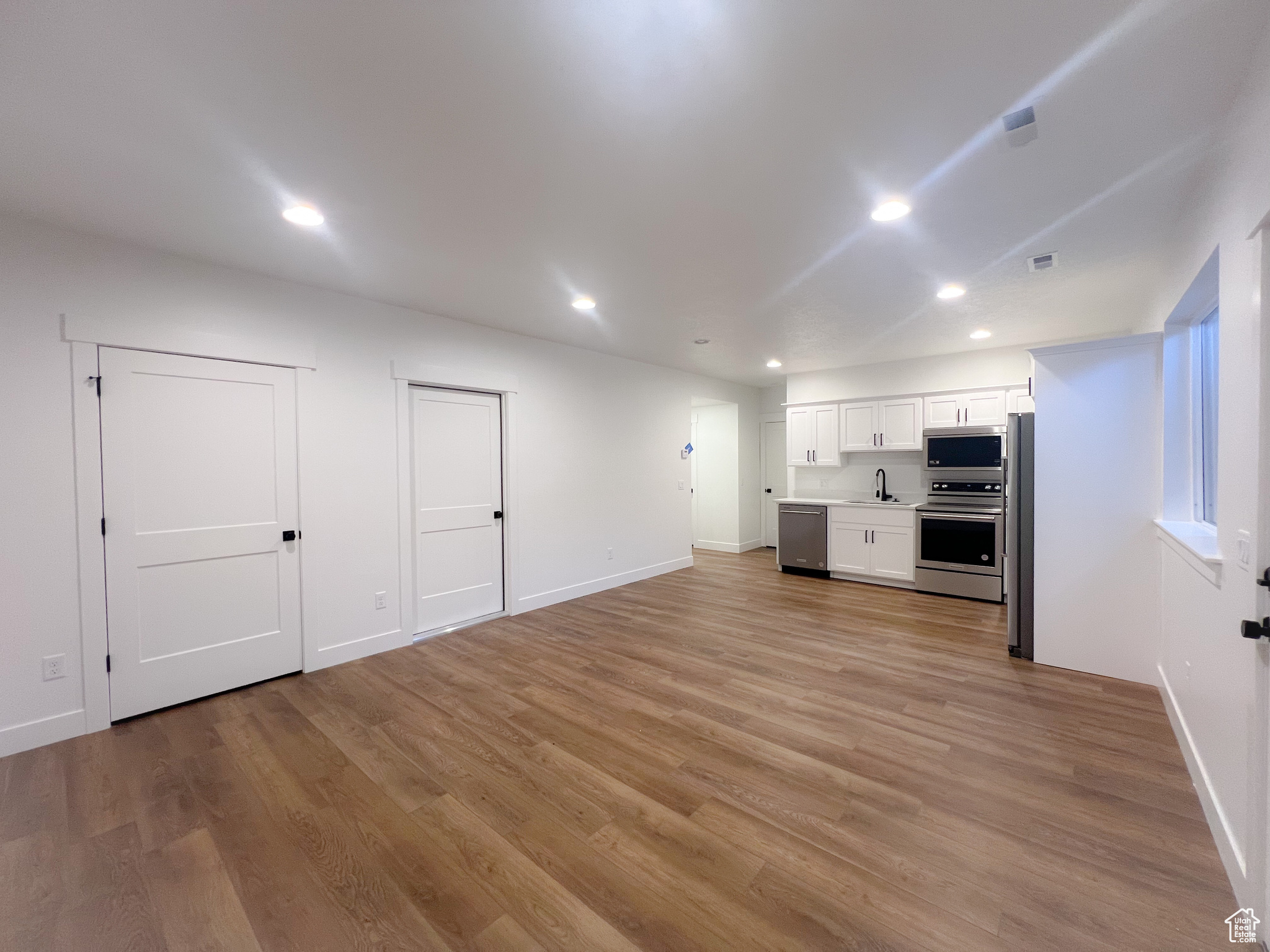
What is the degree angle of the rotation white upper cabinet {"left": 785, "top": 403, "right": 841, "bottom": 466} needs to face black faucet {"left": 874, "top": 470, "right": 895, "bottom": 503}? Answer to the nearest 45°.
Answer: approximately 90° to its left

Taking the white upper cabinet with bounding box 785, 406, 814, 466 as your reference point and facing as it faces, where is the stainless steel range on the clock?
The stainless steel range is roughly at 10 o'clock from the white upper cabinet.

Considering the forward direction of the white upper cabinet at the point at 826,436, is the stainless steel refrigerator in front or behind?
in front

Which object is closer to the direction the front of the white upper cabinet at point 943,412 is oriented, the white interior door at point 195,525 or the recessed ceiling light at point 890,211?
the recessed ceiling light

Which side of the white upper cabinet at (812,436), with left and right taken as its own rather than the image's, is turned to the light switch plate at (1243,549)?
front

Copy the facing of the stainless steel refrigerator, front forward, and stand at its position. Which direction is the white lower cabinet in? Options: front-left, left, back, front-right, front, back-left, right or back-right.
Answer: front-right

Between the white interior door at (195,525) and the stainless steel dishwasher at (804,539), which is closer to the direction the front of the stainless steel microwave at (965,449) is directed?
the white interior door

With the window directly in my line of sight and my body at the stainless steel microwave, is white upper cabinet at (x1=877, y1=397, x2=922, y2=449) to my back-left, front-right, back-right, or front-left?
back-right

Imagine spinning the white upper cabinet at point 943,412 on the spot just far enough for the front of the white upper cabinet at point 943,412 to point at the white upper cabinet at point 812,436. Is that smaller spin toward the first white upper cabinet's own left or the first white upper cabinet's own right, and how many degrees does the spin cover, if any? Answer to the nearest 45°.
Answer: approximately 90° to the first white upper cabinet's own right

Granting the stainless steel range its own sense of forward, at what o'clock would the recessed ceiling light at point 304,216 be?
The recessed ceiling light is roughly at 1 o'clock from the stainless steel range.

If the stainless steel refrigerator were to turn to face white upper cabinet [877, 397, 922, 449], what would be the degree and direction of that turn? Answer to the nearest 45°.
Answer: approximately 45° to its right

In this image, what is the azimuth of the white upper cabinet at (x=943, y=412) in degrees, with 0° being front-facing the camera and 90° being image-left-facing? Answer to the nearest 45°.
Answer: approximately 0°

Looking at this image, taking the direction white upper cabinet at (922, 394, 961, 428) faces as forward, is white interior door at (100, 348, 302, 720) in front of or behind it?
in front
